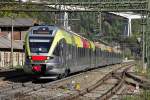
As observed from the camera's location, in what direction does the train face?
facing the viewer and to the left of the viewer
